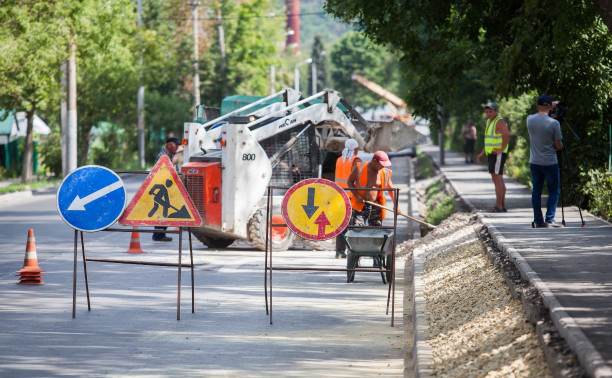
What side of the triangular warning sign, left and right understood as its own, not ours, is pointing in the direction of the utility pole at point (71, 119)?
back

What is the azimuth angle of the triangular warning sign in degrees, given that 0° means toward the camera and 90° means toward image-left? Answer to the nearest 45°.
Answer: approximately 0°

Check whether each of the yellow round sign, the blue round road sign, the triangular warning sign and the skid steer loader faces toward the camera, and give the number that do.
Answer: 3

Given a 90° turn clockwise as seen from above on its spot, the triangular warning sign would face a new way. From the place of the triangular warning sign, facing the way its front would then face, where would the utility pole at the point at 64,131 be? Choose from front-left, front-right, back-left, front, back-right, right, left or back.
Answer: right

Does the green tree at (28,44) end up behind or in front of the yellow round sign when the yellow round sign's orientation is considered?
behind

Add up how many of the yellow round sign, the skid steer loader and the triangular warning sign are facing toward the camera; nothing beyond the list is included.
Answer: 2

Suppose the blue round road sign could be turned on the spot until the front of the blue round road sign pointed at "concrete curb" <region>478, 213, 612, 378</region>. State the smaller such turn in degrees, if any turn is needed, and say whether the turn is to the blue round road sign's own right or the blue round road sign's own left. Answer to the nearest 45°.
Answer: approximately 45° to the blue round road sign's own left

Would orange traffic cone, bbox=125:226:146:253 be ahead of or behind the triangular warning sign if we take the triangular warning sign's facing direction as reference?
behind

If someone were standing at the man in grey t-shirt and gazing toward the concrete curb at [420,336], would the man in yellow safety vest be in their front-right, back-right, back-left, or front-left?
back-right

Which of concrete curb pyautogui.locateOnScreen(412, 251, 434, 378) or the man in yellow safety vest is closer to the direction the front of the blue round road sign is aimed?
the concrete curb

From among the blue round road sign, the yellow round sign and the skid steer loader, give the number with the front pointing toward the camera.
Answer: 2

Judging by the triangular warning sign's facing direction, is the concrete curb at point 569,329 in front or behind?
in front
